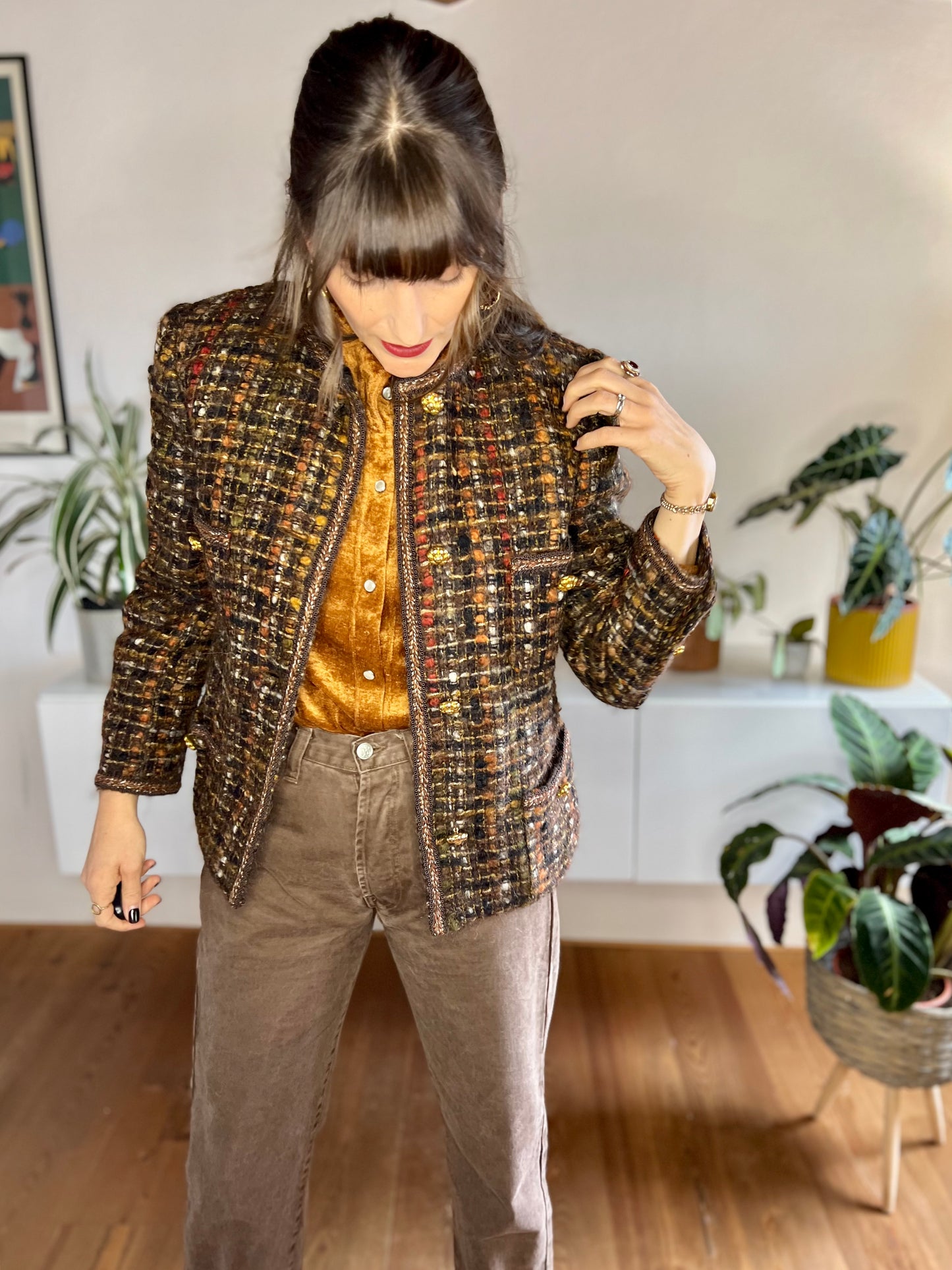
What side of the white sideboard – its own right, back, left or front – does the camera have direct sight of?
front

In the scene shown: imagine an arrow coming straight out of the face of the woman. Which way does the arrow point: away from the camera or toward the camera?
toward the camera

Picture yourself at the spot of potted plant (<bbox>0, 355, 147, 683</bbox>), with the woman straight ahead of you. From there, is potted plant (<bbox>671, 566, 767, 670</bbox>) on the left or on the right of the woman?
left

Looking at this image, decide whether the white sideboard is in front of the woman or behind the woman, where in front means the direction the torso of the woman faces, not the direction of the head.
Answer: behind

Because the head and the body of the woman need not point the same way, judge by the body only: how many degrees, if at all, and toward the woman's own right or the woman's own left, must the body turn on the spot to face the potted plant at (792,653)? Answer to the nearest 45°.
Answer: approximately 135° to the woman's own left

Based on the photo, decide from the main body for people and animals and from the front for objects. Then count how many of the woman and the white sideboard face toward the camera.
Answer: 2

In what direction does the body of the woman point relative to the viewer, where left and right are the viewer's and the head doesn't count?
facing the viewer

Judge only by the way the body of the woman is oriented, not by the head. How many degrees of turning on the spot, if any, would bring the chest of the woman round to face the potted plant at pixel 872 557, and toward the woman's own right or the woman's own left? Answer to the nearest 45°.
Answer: approximately 135° to the woman's own left

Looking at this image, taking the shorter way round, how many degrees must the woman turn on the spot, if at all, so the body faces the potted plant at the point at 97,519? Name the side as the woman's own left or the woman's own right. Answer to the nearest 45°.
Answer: approximately 135° to the woman's own right

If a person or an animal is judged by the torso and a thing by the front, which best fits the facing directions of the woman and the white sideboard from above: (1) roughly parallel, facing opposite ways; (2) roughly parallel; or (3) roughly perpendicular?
roughly parallel
